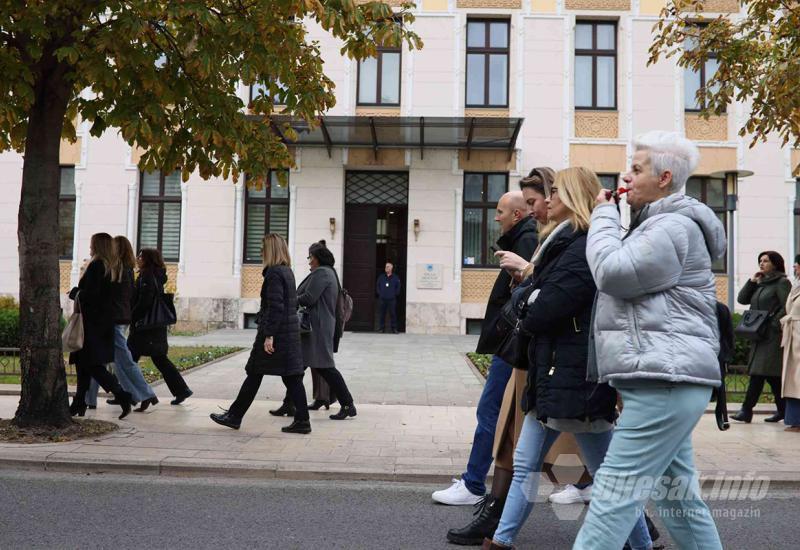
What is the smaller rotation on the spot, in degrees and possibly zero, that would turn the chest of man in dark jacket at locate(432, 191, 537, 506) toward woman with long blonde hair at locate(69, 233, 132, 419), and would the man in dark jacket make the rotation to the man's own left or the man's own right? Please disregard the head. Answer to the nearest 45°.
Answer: approximately 45° to the man's own right

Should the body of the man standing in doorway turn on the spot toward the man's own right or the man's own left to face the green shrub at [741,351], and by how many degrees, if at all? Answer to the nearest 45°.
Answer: approximately 45° to the man's own left

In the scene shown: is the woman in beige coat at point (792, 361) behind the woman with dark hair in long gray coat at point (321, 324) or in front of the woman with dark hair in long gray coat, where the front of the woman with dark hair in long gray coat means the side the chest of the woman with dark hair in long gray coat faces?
behind

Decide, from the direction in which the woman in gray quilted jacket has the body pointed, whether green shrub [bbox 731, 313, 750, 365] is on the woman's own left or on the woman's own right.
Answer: on the woman's own right

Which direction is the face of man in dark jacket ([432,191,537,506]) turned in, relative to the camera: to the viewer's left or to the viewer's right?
to the viewer's left

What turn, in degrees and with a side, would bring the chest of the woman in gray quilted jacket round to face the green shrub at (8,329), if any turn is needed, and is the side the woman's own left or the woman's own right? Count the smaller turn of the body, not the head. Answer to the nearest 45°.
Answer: approximately 45° to the woman's own right

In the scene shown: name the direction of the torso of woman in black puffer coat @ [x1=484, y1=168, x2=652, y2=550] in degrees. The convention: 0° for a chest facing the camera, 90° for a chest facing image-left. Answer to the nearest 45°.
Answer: approximately 90°

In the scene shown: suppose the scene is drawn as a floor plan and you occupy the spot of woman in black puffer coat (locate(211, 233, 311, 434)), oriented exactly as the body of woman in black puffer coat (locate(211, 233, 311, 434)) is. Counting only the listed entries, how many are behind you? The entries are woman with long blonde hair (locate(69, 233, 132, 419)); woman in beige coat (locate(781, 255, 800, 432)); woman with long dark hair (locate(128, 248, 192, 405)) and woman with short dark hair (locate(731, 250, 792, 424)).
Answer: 2

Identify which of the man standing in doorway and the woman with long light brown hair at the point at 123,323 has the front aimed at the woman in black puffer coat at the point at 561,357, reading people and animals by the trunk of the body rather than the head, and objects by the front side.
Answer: the man standing in doorway

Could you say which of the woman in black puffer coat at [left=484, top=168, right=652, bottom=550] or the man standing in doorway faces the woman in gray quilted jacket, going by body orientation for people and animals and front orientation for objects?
the man standing in doorway

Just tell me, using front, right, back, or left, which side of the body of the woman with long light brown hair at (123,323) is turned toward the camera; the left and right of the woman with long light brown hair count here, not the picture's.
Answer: left

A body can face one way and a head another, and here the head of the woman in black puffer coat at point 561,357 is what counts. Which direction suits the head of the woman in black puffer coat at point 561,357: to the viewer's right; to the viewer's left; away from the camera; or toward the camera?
to the viewer's left

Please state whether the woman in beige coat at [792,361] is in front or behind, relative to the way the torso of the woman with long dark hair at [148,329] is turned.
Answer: behind

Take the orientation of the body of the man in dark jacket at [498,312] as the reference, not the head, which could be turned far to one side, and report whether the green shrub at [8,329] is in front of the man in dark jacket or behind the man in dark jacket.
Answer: in front

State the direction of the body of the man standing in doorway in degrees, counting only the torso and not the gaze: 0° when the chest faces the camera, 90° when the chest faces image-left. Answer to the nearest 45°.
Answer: approximately 0°

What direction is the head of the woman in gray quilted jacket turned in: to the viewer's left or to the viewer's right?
to the viewer's left

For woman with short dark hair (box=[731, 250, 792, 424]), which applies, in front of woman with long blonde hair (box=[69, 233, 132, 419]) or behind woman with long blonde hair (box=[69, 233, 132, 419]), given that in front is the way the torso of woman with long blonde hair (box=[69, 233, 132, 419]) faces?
behind

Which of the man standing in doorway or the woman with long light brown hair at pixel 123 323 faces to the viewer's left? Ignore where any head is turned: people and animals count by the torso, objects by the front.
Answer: the woman with long light brown hair
